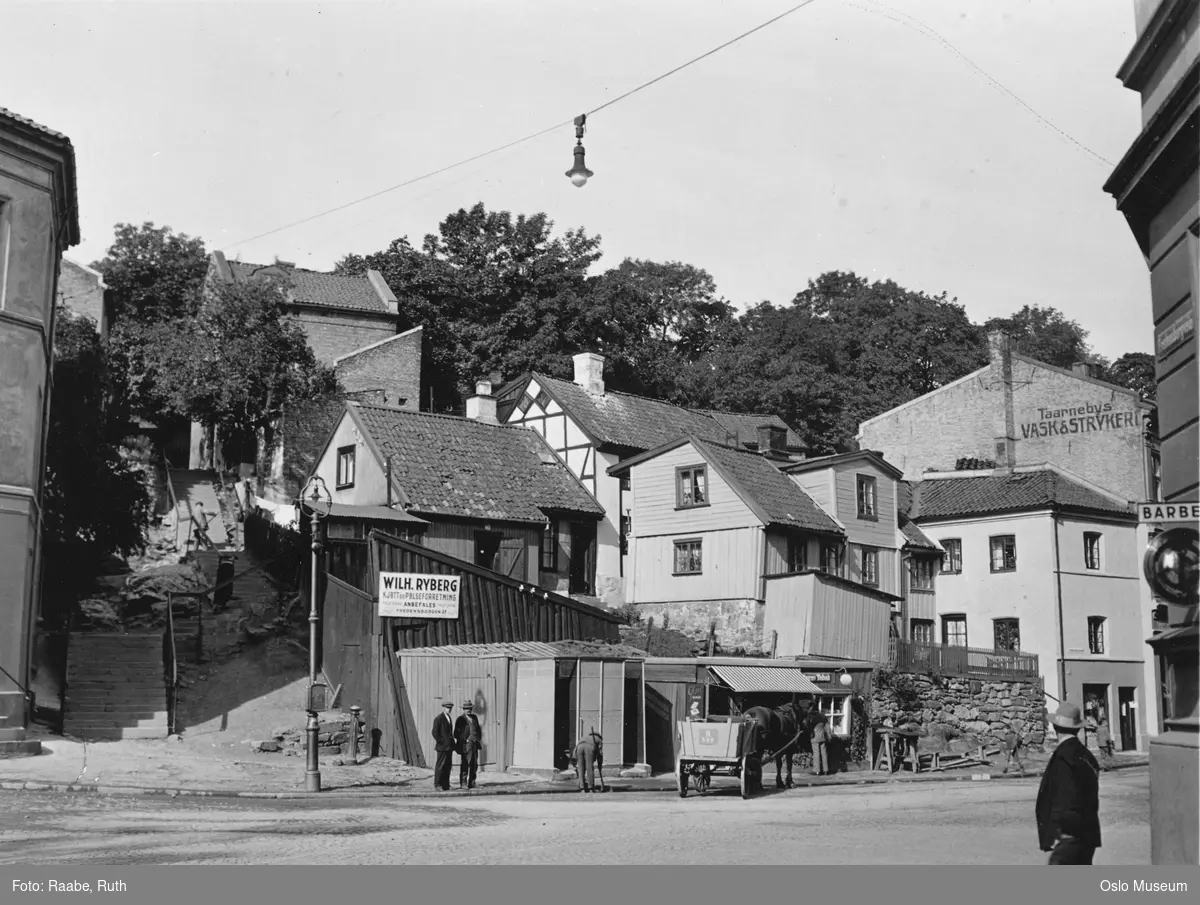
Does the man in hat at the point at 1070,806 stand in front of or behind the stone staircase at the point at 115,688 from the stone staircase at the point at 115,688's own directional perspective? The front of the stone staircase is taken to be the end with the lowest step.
in front

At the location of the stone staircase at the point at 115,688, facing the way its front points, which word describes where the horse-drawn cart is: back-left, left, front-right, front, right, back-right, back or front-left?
front-left

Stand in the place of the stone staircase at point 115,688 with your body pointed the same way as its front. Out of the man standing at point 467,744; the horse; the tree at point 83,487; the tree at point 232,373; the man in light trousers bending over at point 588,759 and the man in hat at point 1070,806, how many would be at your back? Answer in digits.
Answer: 2

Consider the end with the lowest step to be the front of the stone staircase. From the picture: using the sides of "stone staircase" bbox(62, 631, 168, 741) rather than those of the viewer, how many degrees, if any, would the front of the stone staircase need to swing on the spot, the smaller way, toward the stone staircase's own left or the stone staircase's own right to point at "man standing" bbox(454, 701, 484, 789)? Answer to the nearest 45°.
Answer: approximately 45° to the stone staircase's own left

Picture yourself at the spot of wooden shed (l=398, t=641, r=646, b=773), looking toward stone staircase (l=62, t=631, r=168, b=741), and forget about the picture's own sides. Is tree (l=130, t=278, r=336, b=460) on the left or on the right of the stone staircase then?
right

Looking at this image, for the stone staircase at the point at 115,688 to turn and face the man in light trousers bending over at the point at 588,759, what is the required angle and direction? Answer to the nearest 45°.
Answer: approximately 45° to its left

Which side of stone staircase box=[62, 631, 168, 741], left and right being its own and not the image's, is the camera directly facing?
front

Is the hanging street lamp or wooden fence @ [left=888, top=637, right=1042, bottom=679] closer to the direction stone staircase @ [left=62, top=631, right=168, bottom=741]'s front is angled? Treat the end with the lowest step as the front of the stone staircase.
the hanging street lamp

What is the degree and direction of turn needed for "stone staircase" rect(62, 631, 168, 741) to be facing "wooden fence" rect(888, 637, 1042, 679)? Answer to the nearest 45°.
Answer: approximately 90° to its left

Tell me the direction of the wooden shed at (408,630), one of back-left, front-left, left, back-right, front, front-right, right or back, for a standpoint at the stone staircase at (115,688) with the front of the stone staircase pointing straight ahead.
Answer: left

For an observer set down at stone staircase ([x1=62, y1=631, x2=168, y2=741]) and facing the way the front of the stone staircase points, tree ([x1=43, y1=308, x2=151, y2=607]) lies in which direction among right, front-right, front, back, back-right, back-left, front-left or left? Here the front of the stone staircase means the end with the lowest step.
back

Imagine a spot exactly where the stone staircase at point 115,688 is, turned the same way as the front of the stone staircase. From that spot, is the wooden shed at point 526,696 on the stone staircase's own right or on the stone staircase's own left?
on the stone staircase's own left

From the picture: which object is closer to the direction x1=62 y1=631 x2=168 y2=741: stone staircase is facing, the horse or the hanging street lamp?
the hanging street lamp
